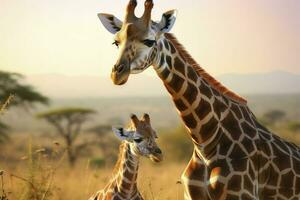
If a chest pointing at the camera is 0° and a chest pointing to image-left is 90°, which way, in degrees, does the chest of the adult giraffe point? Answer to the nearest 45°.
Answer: approximately 45°

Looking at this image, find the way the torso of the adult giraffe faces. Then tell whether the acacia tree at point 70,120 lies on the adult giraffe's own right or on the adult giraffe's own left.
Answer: on the adult giraffe's own right
